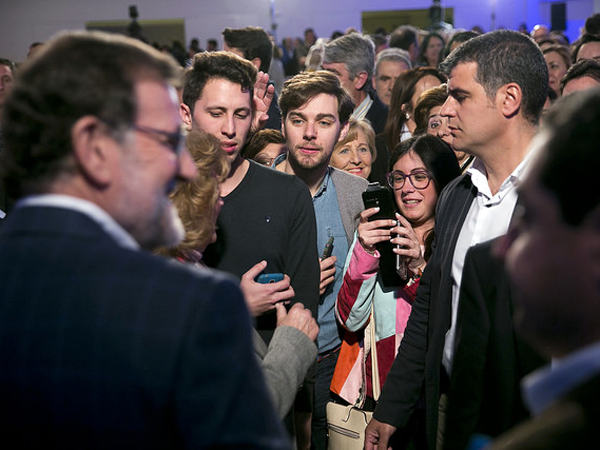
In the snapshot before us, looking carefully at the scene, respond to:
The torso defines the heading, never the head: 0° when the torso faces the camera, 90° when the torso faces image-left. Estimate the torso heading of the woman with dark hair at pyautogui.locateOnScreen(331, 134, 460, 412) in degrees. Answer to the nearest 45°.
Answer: approximately 45°

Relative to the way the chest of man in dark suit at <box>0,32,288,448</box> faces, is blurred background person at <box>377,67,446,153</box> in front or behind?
in front

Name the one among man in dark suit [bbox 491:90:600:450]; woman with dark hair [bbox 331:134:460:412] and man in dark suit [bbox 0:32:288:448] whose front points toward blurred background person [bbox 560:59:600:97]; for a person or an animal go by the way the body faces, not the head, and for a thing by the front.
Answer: man in dark suit [bbox 0:32:288:448]

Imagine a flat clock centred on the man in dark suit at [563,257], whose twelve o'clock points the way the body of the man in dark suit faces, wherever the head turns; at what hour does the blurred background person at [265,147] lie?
The blurred background person is roughly at 2 o'clock from the man in dark suit.

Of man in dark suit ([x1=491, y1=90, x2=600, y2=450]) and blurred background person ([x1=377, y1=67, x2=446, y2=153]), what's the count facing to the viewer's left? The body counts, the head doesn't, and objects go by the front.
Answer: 1

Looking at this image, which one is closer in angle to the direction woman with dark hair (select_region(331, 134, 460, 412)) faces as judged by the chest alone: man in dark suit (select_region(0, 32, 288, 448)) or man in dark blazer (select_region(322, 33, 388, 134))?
the man in dark suit

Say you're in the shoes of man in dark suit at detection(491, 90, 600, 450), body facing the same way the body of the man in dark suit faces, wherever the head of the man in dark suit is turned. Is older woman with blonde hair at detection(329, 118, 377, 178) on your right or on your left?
on your right

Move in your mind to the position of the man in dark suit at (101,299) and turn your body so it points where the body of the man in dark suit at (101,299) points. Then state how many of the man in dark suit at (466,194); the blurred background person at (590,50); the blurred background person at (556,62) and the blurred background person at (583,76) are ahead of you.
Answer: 4

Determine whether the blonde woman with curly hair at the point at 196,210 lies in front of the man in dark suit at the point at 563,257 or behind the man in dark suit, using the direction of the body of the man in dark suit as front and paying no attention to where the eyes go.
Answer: in front

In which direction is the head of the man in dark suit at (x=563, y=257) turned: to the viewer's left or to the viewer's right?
to the viewer's left

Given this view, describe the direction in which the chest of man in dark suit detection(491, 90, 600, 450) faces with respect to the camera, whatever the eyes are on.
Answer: to the viewer's left

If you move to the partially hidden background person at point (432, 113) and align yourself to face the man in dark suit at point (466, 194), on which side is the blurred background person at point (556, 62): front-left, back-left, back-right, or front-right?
back-left

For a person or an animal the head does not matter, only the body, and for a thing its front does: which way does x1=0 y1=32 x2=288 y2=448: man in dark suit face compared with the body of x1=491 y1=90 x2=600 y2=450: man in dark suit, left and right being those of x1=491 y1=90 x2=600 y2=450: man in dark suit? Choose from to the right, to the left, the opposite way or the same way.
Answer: to the right

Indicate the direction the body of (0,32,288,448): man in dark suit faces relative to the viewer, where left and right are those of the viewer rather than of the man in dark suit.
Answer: facing away from the viewer and to the right of the viewer

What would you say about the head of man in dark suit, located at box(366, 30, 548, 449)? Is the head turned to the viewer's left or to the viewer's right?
to the viewer's left
